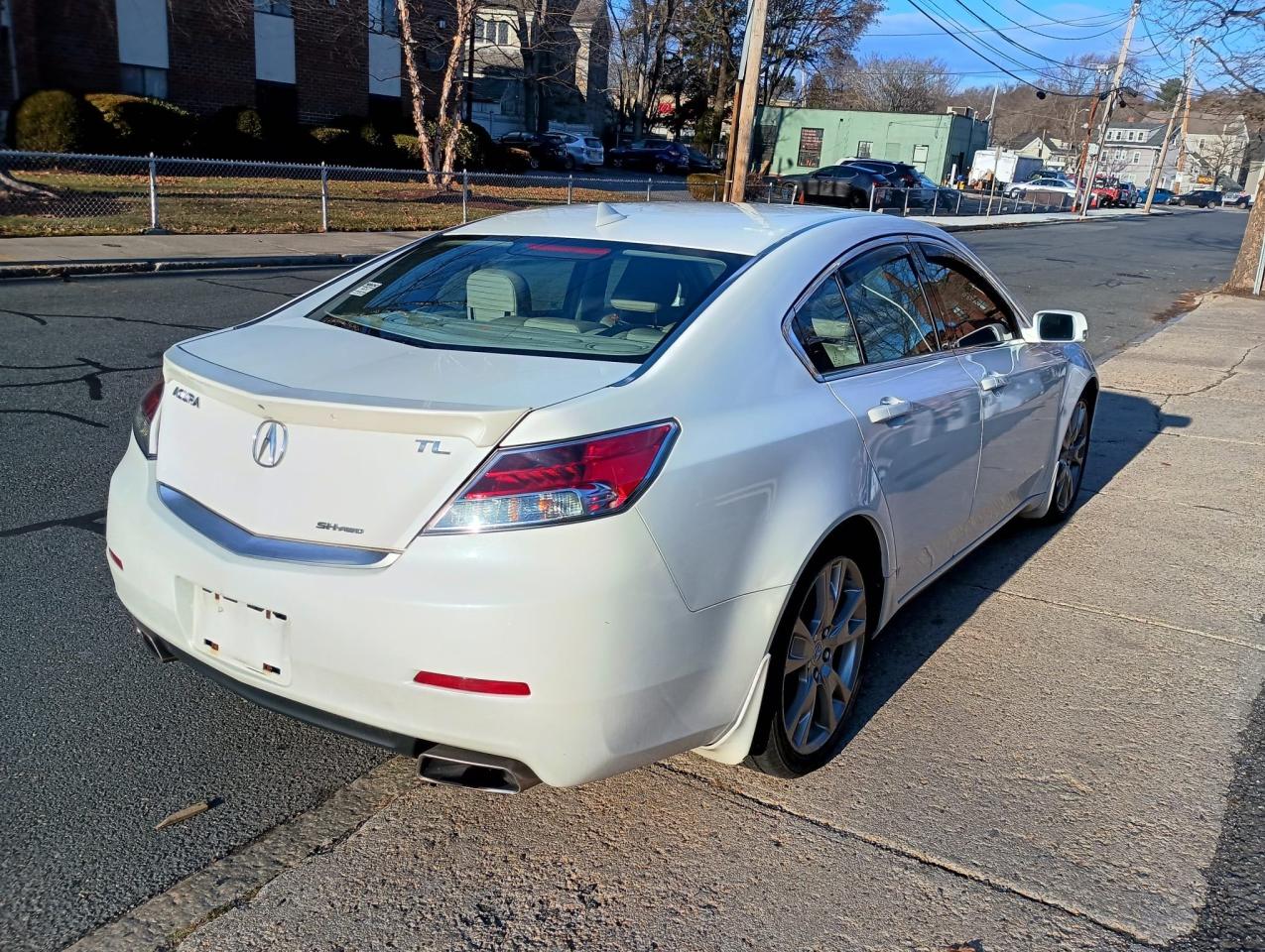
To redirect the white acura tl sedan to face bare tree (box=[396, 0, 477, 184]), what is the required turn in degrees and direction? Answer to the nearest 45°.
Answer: approximately 45° to its left

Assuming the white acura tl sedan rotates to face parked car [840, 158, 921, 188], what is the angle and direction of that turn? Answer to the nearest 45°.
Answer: approximately 45° to its left

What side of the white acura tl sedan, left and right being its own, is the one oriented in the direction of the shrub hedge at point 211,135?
left

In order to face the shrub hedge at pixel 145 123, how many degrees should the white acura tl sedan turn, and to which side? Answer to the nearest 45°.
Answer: approximately 90° to its left

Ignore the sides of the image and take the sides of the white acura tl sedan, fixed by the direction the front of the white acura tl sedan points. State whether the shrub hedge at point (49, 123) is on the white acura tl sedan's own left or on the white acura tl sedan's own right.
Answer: on the white acura tl sedan's own left

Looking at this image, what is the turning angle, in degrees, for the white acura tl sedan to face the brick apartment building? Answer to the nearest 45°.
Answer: approximately 45° to its left

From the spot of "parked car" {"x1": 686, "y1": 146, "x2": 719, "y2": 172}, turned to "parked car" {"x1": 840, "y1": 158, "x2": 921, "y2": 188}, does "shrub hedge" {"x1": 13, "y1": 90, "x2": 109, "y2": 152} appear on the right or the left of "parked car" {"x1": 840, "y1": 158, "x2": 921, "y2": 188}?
right

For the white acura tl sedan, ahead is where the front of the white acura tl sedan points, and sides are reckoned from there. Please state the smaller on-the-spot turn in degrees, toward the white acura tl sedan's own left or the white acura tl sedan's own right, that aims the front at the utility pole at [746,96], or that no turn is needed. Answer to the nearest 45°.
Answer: approximately 45° to the white acura tl sedan's own left

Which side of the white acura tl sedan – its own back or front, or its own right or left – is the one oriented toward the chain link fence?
left

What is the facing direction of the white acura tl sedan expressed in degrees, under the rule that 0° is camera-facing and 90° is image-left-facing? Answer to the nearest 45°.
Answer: approximately 225°
